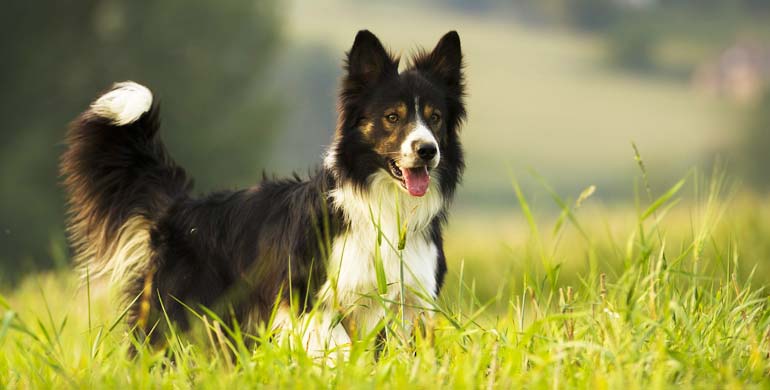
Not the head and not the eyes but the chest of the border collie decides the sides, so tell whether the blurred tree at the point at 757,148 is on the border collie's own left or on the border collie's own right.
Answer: on the border collie's own left

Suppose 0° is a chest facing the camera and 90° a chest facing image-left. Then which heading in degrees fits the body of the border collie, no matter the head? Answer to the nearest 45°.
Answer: approximately 315°
